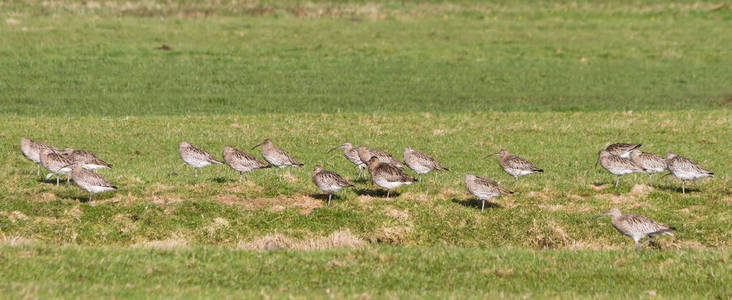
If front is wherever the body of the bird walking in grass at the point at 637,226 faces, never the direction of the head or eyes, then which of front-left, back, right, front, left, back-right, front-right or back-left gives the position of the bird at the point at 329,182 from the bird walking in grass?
front

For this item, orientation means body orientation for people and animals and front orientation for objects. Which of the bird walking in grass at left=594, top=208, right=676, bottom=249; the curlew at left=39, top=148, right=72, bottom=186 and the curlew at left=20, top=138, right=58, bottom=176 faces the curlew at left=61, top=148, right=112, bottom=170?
the bird walking in grass

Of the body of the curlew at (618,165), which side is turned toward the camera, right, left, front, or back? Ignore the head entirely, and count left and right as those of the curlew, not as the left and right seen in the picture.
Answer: left

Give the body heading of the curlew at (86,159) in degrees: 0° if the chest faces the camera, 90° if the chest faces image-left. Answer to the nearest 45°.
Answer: approximately 90°

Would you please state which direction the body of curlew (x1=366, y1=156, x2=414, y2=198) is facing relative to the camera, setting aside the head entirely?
to the viewer's left

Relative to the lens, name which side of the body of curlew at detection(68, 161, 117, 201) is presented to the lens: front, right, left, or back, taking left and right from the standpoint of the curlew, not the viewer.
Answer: left

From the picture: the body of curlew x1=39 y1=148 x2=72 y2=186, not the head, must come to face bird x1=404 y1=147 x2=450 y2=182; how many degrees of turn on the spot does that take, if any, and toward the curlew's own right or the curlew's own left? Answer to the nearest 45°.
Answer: approximately 180°

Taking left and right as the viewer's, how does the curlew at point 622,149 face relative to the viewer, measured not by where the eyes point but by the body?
facing to the left of the viewer

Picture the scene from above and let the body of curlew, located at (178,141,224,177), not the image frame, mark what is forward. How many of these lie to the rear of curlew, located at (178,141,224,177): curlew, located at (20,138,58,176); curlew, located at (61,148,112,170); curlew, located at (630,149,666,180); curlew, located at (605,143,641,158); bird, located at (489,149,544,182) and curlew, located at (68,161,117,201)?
3

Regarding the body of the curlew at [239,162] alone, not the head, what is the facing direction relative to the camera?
to the viewer's left

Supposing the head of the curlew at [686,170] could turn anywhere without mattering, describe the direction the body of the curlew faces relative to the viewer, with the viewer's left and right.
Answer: facing to the left of the viewer

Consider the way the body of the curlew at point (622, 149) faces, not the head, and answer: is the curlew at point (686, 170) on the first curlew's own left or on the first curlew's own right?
on the first curlew's own left

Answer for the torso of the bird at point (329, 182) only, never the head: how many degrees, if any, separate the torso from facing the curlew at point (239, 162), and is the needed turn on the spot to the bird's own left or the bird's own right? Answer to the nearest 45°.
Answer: approximately 45° to the bird's own right

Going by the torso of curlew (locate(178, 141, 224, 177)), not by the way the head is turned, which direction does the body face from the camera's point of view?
to the viewer's left

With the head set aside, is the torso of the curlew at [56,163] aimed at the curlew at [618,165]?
no

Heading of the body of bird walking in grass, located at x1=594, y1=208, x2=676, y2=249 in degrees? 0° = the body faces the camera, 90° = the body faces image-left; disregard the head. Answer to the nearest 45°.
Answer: approximately 90°

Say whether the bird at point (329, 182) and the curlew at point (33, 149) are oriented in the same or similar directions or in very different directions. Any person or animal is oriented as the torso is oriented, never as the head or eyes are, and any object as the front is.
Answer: same or similar directions
